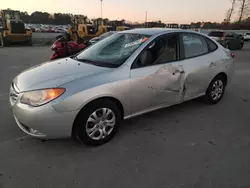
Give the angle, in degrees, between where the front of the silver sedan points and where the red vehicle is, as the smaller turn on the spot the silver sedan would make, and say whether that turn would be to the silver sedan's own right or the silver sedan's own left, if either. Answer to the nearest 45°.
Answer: approximately 135° to the silver sedan's own right

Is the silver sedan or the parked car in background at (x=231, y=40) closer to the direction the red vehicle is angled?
the silver sedan

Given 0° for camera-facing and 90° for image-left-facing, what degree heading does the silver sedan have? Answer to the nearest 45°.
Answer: approximately 45°

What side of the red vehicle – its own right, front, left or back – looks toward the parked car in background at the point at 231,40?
back

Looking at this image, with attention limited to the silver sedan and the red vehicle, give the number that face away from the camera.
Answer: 0

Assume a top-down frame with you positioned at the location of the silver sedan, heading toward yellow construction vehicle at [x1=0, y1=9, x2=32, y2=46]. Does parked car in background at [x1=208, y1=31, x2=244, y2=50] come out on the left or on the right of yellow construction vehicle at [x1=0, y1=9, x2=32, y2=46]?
right

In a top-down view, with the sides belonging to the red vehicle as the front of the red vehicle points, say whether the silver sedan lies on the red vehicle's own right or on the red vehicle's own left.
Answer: on the red vehicle's own left

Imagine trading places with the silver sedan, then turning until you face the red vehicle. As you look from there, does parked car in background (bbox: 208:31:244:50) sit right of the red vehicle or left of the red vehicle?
right

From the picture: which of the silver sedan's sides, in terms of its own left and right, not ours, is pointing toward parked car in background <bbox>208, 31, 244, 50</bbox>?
back

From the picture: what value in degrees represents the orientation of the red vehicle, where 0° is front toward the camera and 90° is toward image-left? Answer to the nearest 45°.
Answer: approximately 45°
